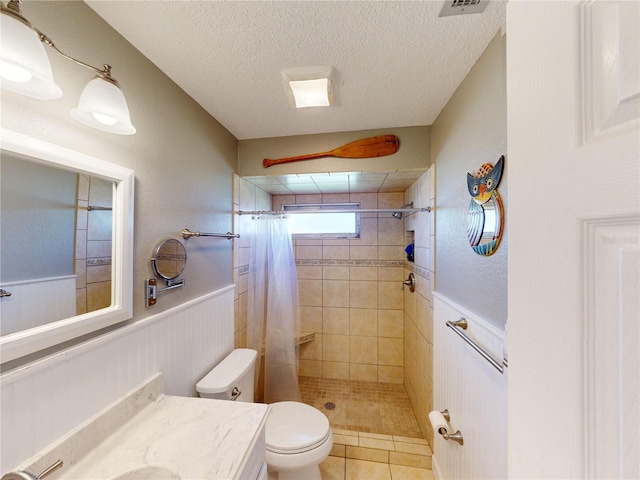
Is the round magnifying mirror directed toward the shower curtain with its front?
no

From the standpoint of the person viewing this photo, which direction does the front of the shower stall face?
facing the viewer

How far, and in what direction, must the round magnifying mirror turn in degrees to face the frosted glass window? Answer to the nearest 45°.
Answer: approximately 90° to its left

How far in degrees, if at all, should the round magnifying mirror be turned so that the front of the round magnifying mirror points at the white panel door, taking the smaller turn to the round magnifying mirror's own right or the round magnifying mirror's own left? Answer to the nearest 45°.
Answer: approximately 45° to the round magnifying mirror's own right

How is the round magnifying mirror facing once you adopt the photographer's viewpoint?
facing the viewer and to the right of the viewer

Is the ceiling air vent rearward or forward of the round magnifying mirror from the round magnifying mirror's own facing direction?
forward

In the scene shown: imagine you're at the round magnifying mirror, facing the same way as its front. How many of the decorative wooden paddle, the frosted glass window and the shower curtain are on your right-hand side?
0

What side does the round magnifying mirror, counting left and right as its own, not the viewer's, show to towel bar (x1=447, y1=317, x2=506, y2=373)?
front

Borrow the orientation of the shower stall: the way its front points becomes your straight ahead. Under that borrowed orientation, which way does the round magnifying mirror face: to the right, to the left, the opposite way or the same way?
to the left

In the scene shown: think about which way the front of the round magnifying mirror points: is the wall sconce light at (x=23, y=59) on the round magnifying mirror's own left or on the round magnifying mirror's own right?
on the round magnifying mirror's own right

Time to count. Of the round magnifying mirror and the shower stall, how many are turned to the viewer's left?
0

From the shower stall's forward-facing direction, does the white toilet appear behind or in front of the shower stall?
in front

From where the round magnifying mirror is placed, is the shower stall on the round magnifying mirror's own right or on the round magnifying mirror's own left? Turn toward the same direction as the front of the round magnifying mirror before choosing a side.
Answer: on the round magnifying mirror's own left

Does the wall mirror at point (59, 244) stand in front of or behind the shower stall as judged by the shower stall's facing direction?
in front

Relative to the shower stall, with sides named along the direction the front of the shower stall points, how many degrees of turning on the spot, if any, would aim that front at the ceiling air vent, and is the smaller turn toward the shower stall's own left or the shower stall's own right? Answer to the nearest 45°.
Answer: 0° — it already faces it
